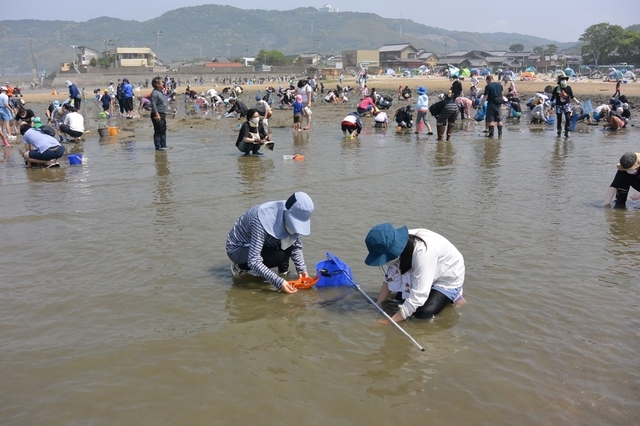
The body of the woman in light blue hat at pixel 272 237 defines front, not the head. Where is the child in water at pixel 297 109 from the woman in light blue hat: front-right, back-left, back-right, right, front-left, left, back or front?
back-left

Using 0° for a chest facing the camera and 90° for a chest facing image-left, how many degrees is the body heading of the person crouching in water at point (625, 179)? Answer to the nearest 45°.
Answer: approximately 45°

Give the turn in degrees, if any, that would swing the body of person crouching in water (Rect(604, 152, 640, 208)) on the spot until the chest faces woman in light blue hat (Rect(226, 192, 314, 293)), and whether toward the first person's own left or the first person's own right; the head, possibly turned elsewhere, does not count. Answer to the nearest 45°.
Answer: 0° — they already face them

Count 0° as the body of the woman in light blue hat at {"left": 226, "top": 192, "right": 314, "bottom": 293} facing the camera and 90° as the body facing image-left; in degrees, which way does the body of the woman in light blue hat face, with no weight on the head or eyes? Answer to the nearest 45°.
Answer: approximately 315°

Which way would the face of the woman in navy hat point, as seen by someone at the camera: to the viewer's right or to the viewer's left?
to the viewer's left

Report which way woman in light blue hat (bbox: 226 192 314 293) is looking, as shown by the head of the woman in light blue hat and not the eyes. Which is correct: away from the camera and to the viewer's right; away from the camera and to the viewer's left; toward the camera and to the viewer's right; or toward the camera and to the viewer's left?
toward the camera and to the viewer's right

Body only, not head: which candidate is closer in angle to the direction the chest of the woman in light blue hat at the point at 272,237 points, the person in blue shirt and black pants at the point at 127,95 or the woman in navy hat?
the woman in navy hat
